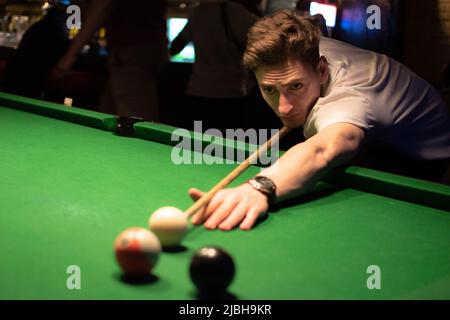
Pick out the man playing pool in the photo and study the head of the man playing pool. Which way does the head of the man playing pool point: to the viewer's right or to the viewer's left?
to the viewer's left

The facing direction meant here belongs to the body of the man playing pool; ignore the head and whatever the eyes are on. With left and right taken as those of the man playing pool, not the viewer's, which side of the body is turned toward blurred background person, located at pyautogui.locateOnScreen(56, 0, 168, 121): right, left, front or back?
right

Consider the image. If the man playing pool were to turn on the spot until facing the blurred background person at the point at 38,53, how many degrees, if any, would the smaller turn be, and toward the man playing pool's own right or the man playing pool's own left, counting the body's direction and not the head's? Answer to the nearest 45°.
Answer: approximately 90° to the man playing pool's own right

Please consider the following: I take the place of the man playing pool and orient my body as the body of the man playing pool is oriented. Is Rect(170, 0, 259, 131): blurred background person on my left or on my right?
on my right

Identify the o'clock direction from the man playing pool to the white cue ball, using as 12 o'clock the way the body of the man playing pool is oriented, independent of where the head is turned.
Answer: The white cue ball is roughly at 11 o'clock from the man playing pool.

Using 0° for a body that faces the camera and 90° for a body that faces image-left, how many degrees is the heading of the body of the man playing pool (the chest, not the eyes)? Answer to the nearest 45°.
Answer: approximately 45°
